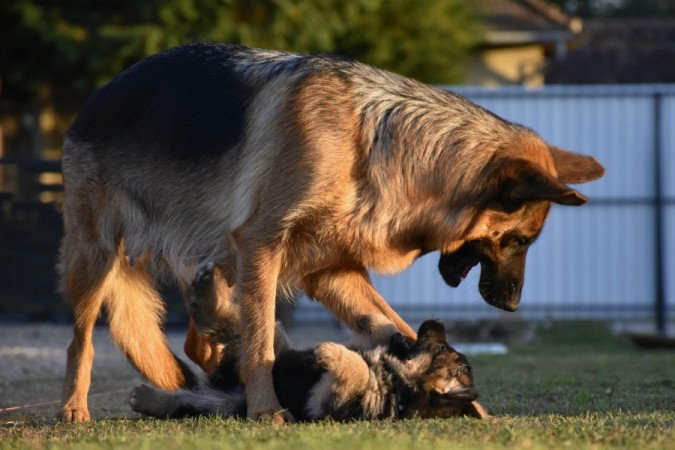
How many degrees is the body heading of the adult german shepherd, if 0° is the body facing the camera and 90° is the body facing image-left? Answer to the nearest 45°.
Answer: approximately 270°

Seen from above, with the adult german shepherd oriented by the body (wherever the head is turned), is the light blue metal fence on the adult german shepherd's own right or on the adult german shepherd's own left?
on the adult german shepherd's own left
